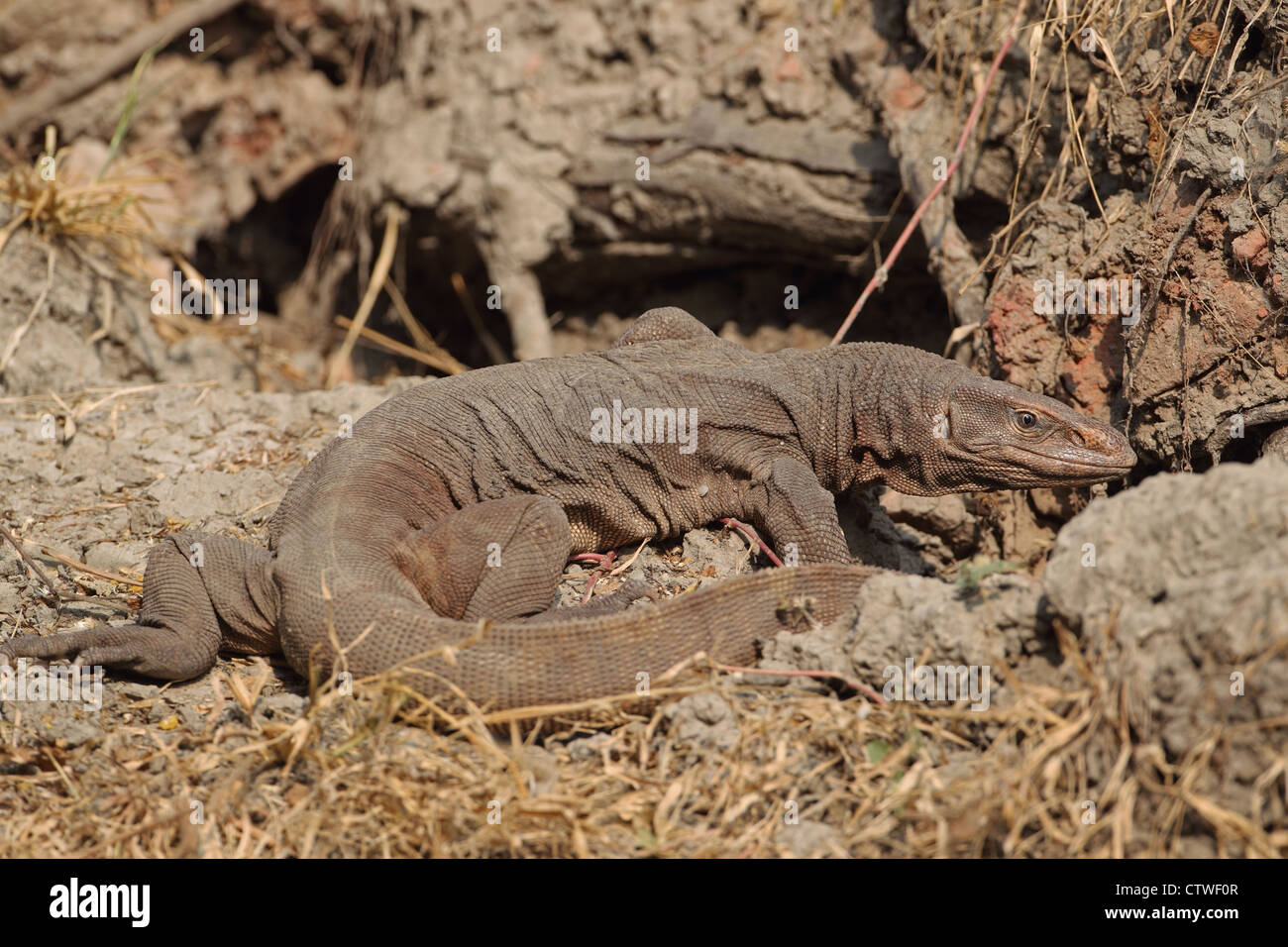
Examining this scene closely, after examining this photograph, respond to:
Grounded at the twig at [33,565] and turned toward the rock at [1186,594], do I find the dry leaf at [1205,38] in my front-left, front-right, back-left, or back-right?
front-left

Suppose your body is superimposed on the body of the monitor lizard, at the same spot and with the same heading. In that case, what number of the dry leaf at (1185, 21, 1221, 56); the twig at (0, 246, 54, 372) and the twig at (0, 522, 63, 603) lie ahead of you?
1

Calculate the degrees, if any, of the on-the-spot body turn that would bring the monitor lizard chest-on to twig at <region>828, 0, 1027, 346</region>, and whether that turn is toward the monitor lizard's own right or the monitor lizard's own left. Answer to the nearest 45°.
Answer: approximately 45° to the monitor lizard's own left

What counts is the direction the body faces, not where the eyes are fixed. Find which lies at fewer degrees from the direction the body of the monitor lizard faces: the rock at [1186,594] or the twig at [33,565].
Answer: the rock

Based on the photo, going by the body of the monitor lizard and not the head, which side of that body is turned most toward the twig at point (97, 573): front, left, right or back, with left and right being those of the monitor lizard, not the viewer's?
back

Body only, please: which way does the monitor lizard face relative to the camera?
to the viewer's right

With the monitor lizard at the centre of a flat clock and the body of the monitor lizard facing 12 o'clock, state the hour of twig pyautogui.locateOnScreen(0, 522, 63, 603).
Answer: The twig is roughly at 6 o'clock from the monitor lizard.

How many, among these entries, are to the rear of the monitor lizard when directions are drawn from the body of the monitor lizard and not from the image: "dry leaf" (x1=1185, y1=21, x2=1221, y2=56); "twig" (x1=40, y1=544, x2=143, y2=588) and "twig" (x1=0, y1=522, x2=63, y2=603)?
2

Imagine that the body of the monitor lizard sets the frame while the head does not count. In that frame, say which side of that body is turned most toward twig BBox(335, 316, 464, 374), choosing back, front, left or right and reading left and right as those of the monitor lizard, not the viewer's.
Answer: left

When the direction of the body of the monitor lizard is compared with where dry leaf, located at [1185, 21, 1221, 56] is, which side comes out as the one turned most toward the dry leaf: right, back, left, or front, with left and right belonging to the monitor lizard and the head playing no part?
front

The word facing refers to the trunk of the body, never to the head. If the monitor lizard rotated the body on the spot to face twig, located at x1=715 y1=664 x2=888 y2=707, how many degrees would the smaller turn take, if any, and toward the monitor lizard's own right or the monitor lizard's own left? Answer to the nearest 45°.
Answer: approximately 45° to the monitor lizard's own right

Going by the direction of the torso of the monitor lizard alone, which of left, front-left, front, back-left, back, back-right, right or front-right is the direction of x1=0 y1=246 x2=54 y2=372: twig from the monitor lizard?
back-left
